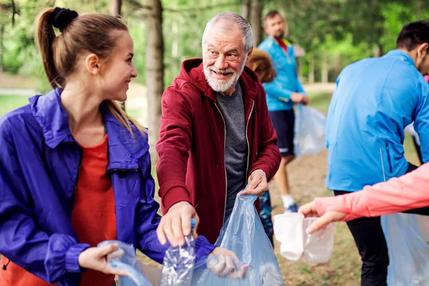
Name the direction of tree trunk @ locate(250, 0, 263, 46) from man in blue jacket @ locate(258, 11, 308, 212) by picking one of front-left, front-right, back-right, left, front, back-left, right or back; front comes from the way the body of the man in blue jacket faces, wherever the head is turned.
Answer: back-left

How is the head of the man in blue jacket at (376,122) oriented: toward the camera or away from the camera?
away from the camera

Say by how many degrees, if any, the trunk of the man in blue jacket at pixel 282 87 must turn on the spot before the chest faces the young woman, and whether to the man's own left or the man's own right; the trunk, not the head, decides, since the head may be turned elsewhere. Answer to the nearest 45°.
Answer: approximately 45° to the man's own right

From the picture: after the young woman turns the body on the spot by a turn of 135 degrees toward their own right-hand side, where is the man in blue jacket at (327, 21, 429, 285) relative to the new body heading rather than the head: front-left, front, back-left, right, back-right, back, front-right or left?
back-right

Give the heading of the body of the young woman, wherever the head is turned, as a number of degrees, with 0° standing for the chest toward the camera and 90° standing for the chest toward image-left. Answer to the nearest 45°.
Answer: approximately 315°

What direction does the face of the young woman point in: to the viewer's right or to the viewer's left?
to the viewer's right

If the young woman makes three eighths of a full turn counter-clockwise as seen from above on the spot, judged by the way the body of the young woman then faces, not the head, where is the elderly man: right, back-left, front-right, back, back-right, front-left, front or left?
front-right

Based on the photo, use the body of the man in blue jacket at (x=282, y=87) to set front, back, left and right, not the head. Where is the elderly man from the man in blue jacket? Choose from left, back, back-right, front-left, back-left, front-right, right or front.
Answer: front-right

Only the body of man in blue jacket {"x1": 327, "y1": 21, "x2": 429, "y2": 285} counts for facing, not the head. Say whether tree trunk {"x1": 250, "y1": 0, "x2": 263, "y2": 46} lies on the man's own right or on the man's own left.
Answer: on the man's own left

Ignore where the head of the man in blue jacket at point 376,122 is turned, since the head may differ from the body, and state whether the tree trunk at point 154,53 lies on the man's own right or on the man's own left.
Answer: on the man's own left

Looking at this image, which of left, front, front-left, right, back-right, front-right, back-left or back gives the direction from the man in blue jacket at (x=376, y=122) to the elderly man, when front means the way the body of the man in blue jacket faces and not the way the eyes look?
back

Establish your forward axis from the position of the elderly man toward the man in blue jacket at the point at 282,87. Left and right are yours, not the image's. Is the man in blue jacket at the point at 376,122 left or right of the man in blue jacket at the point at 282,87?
right
